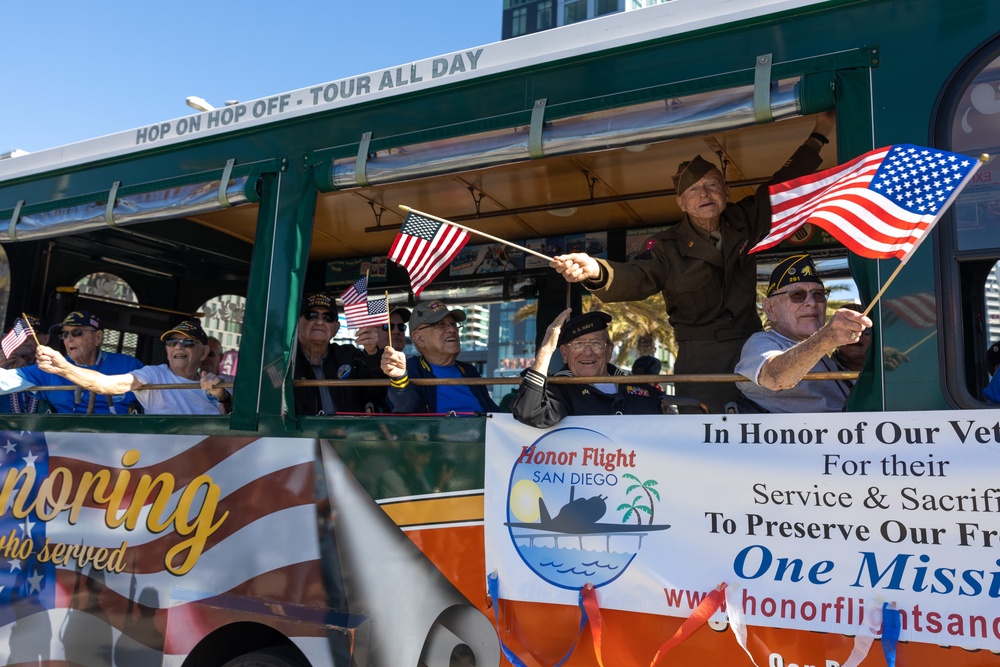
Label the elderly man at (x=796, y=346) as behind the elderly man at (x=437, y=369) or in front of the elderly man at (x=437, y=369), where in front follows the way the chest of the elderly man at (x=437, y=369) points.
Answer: in front

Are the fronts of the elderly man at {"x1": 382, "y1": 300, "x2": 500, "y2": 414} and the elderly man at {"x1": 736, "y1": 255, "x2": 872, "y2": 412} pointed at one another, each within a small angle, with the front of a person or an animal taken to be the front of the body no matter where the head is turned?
no

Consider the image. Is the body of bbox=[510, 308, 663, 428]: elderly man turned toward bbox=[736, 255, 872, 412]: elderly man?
no

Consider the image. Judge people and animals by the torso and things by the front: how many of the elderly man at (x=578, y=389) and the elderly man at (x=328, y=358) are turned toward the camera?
2

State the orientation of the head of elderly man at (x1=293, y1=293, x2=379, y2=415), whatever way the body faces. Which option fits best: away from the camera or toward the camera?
toward the camera

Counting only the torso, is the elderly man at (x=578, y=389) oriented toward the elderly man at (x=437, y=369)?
no

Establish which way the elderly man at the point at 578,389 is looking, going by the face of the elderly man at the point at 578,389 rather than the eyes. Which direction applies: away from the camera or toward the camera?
toward the camera

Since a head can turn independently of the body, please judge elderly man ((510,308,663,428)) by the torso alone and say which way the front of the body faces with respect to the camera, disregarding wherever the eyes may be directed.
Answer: toward the camera

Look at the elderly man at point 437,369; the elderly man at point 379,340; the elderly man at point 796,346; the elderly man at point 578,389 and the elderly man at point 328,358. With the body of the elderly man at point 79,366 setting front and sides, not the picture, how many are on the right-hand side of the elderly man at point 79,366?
0

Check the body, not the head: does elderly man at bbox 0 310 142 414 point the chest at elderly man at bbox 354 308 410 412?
no

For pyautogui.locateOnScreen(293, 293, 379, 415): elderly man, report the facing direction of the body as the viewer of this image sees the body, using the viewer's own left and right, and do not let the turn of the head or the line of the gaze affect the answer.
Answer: facing the viewer

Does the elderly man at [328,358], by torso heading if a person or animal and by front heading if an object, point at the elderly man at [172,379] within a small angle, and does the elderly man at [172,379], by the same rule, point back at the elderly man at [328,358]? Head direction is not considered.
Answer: no

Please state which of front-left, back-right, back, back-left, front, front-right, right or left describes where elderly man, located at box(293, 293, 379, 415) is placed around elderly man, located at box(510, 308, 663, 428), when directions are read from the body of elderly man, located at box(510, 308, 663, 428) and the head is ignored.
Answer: back-right

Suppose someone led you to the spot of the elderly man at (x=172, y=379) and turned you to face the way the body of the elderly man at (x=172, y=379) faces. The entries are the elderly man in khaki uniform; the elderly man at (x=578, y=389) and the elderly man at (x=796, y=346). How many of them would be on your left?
3

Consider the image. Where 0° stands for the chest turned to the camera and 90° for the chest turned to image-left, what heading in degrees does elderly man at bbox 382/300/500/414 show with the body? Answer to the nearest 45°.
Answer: approximately 315°

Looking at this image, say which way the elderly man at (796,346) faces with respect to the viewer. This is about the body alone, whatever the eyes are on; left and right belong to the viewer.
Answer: facing the viewer and to the right of the viewer

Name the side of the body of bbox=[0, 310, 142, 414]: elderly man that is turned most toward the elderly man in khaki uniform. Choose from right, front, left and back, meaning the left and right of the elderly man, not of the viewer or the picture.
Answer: left

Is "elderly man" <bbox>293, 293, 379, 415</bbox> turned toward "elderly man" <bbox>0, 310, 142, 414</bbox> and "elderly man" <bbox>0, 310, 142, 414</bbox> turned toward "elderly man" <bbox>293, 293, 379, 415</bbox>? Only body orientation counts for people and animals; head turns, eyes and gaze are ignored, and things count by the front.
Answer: no
